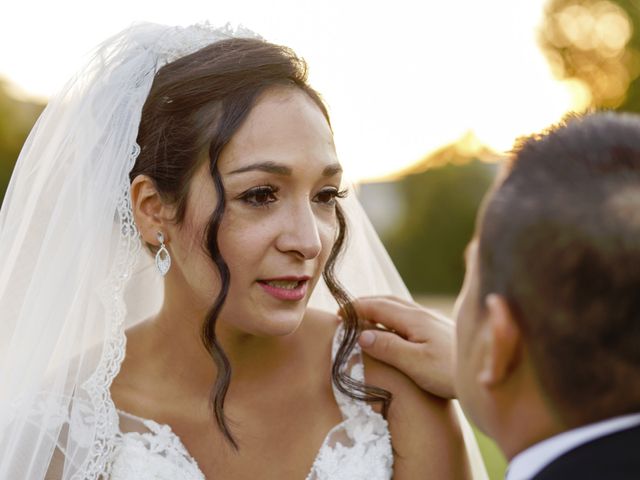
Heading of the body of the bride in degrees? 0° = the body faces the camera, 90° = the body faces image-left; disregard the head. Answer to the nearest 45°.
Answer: approximately 315°

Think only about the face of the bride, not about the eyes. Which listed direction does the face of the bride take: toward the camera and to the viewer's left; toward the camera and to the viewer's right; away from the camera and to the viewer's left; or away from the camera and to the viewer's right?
toward the camera and to the viewer's right

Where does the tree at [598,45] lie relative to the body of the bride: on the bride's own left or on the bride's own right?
on the bride's own left
